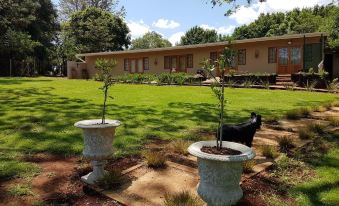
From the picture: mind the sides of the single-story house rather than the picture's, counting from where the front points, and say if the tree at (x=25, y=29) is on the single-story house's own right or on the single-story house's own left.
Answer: on the single-story house's own right

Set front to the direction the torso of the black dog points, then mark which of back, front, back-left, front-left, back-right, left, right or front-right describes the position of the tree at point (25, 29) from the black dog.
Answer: back-left

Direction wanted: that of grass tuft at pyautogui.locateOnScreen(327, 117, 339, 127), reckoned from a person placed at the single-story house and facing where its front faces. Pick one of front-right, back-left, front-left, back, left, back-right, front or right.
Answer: front-left

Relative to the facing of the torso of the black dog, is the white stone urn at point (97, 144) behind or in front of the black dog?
behind

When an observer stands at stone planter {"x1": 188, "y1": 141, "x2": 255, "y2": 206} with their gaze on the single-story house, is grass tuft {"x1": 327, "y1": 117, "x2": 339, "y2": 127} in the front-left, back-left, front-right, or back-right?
front-right

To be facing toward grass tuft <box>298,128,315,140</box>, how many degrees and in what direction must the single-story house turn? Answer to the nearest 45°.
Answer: approximately 45° to its left

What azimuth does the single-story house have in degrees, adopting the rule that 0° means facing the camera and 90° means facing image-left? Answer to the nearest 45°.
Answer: approximately 45°

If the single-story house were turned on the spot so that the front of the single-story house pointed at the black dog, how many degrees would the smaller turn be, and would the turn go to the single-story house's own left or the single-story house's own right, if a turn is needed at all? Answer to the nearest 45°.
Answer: approximately 45° to the single-story house's own left

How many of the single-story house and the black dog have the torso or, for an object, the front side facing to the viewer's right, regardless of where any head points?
1

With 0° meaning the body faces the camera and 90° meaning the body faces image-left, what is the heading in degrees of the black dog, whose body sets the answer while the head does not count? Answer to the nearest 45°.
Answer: approximately 270°
